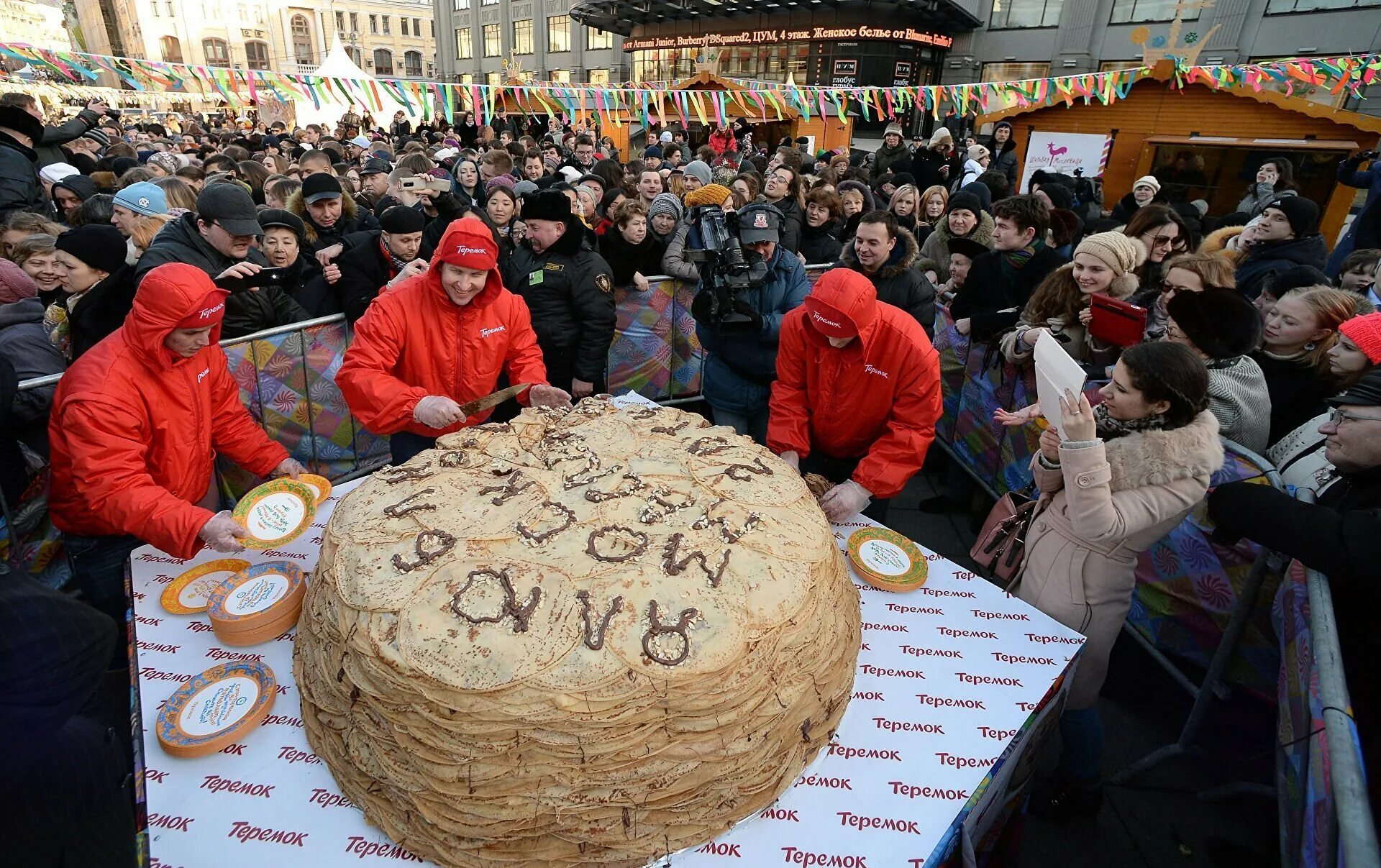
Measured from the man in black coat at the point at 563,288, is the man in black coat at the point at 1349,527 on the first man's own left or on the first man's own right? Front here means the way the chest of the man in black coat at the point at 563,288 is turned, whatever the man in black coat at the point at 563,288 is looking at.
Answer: on the first man's own left

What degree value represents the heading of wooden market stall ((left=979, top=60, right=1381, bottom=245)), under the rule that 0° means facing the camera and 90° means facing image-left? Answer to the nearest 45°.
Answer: approximately 0°

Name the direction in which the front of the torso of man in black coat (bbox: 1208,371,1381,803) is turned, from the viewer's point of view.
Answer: to the viewer's left

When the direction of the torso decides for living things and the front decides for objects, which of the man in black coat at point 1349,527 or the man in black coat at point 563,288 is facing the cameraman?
the man in black coat at point 1349,527

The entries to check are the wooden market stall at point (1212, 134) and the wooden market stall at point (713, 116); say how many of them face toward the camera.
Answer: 2

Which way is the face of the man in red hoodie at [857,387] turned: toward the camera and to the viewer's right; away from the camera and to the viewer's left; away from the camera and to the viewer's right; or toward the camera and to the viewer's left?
toward the camera and to the viewer's left

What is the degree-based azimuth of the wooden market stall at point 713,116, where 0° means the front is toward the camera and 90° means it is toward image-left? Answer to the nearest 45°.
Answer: approximately 0°

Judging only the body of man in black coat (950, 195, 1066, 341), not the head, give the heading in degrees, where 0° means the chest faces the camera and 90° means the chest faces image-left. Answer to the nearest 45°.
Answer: approximately 45°

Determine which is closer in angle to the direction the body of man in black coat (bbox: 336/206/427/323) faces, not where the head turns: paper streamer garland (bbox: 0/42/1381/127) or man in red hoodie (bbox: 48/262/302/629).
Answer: the man in red hoodie

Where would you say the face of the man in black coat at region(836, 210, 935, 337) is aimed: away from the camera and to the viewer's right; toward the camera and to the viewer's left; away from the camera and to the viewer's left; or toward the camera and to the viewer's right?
toward the camera and to the viewer's left
